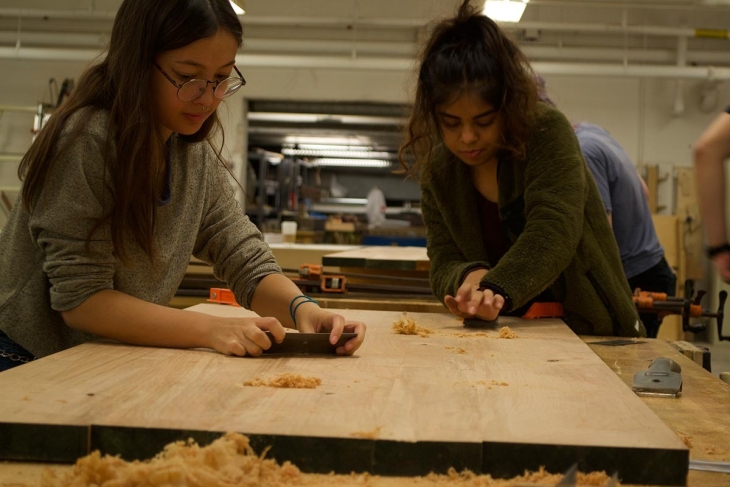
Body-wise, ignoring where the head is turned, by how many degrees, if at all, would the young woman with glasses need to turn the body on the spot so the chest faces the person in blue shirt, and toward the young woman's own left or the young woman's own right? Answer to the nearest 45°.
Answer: approximately 90° to the young woman's own left

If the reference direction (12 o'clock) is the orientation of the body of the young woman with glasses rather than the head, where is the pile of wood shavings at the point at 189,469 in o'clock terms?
The pile of wood shavings is roughly at 1 o'clock from the young woman with glasses.

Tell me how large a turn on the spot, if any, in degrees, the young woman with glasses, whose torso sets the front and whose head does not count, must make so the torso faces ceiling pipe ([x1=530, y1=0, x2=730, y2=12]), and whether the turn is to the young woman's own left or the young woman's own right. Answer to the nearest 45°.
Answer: approximately 90° to the young woman's own left

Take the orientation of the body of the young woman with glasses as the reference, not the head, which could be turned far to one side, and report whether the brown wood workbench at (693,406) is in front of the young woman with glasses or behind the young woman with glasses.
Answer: in front

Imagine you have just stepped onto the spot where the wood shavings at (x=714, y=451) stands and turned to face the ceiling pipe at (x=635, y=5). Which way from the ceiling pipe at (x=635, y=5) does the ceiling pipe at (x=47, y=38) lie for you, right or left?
left

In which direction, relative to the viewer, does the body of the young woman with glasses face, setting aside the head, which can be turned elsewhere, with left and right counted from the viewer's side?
facing the viewer and to the right of the viewer

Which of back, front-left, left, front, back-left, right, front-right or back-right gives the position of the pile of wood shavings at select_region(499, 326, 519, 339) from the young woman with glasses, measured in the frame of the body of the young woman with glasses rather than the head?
front-left

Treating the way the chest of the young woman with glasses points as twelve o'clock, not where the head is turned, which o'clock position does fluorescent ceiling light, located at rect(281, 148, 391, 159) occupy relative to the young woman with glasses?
The fluorescent ceiling light is roughly at 8 o'clock from the young woman with glasses.

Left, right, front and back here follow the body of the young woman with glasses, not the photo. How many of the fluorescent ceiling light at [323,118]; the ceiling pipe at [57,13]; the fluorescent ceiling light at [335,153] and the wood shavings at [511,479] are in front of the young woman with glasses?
1

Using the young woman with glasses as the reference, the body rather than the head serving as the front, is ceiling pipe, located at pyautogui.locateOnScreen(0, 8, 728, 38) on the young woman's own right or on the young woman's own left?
on the young woman's own left

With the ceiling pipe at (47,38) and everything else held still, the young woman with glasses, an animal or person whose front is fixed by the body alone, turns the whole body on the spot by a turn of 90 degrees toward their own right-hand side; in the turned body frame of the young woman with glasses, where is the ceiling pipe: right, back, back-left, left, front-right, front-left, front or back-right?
back-right

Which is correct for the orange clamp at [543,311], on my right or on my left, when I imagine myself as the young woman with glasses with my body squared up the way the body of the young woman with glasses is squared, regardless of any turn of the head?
on my left

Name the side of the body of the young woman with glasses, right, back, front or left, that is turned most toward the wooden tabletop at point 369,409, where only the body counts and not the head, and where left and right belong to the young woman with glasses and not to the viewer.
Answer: front
